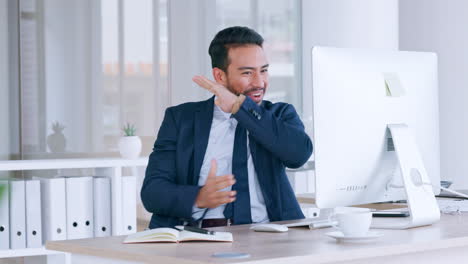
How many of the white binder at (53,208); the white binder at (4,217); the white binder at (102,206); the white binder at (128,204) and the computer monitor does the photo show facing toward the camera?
4

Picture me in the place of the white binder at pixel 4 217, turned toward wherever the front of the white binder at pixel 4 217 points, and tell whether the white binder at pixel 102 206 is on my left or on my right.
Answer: on my left

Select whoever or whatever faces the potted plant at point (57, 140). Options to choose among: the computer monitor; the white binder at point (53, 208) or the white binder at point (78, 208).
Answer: the computer monitor

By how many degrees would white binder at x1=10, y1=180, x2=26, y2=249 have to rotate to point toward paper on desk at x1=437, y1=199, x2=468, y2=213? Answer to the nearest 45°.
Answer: approximately 45° to its left

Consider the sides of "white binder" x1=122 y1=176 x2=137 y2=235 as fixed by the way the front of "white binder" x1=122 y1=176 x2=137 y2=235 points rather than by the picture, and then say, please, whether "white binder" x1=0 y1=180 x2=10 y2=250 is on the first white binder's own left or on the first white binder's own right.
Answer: on the first white binder's own right

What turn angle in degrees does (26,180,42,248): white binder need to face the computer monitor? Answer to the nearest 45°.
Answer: approximately 45° to its left

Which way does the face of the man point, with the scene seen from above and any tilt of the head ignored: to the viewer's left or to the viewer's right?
to the viewer's right

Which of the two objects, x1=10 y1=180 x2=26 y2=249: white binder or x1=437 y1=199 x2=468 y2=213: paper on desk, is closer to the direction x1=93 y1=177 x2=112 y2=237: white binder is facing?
the paper on desk

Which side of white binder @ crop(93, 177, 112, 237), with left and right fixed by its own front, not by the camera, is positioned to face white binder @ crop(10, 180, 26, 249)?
right

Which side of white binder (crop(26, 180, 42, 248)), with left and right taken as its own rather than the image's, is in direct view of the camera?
front

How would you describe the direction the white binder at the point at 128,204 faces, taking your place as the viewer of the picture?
facing the viewer

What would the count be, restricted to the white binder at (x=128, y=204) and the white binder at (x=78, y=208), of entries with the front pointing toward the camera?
2

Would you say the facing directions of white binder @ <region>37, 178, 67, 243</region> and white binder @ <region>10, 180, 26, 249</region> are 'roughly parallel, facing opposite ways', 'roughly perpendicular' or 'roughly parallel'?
roughly parallel

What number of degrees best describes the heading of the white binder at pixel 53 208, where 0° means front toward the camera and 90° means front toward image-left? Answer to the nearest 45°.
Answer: approximately 0°

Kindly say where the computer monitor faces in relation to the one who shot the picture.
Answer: facing away from the viewer and to the left of the viewer
